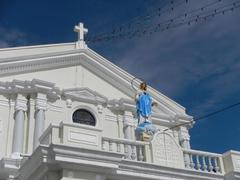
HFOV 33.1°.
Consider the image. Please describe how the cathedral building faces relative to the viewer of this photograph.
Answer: facing the viewer and to the right of the viewer
